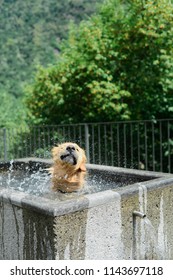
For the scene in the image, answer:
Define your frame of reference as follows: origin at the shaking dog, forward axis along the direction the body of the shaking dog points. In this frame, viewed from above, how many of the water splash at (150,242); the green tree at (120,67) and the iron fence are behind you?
2

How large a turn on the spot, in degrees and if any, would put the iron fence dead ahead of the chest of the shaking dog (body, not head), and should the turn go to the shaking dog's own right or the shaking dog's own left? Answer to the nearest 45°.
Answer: approximately 180°

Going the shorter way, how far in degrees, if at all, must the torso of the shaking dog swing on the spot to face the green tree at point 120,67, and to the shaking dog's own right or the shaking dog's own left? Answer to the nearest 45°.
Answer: approximately 180°

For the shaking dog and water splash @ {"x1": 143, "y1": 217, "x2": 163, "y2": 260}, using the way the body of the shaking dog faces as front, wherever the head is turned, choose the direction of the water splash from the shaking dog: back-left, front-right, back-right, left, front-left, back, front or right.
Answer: front-left

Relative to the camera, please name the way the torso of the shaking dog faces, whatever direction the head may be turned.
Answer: toward the camera
